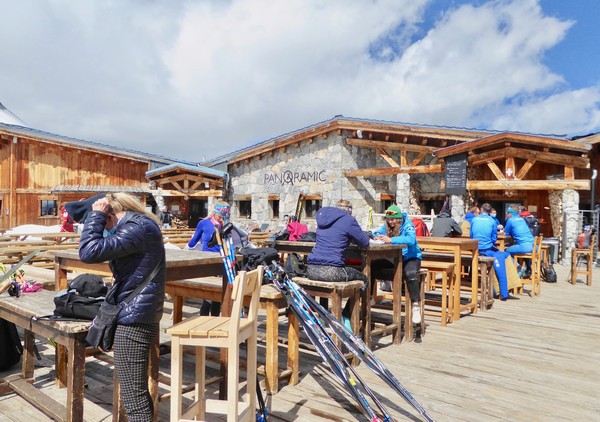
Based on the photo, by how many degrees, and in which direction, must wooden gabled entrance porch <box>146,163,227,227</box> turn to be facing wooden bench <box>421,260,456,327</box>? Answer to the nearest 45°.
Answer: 0° — it already faces it

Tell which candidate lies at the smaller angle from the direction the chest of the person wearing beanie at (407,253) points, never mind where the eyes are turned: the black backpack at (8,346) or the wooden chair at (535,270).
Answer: the black backpack

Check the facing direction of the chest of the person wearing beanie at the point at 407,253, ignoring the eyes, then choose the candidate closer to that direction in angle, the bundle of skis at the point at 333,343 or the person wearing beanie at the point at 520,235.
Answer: the bundle of skis

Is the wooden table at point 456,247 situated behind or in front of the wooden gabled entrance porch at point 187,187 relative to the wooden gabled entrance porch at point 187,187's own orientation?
in front

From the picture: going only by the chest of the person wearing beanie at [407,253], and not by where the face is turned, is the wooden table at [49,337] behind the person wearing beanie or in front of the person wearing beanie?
in front

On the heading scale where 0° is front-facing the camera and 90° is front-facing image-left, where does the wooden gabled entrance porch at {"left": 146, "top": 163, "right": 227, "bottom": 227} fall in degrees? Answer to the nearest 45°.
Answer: approximately 0°

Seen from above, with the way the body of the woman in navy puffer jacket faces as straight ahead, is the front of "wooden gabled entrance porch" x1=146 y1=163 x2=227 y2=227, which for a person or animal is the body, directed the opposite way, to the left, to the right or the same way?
to the left

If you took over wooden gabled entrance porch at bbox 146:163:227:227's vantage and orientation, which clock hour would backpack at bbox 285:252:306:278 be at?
The backpack is roughly at 12 o'clock from the wooden gabled entrance porch.

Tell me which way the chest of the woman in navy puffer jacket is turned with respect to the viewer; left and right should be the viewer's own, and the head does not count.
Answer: facing to the left of the viewer

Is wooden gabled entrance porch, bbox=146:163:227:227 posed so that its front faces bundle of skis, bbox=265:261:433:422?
yes

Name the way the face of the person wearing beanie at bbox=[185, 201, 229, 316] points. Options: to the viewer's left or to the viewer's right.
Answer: to the viewer's right

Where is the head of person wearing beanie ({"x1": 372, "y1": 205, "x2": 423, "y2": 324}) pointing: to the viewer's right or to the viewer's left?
to the viewer's left
